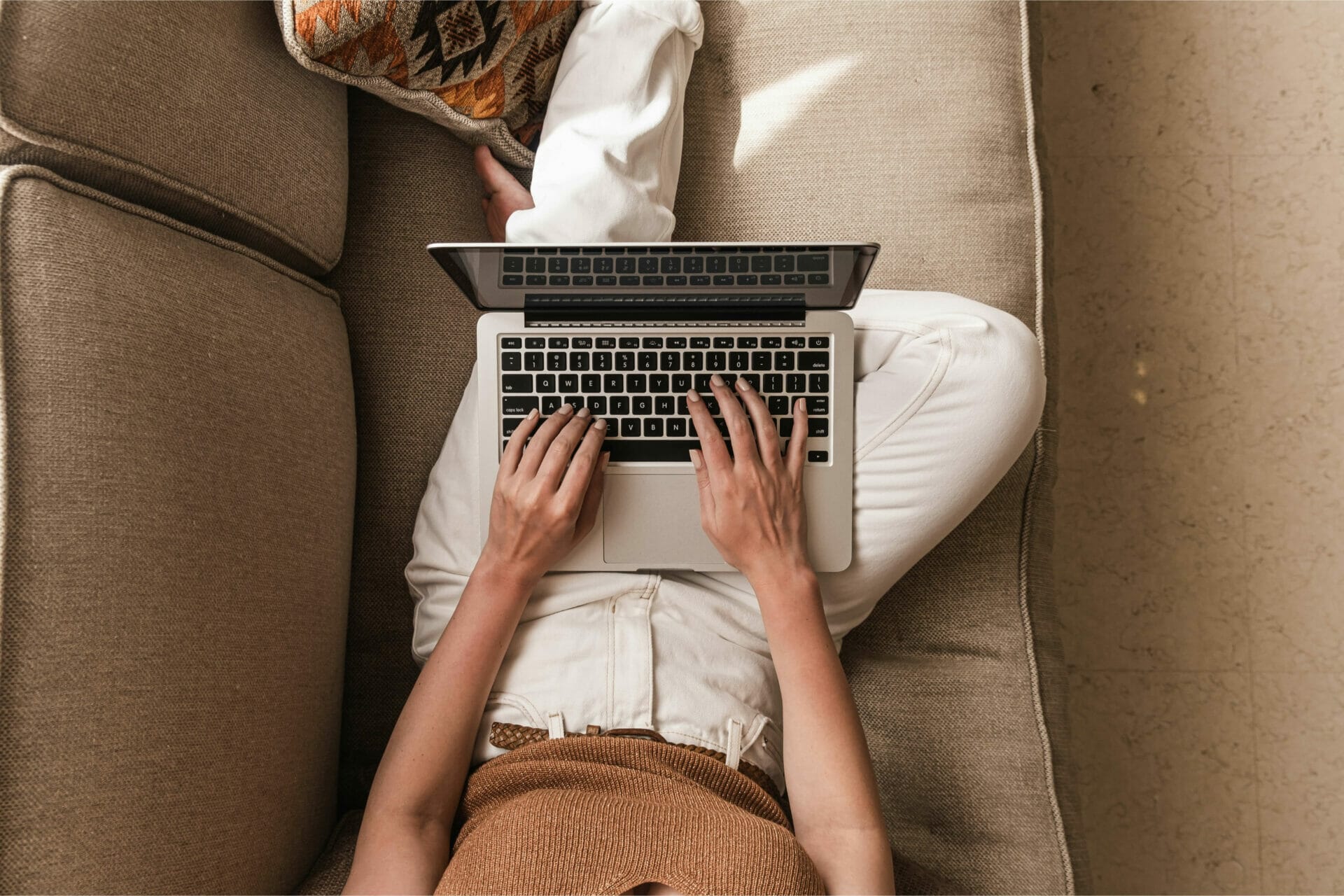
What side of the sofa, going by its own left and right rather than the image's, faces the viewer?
right

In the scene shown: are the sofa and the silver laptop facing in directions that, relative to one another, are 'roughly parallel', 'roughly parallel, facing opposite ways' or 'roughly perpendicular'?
roughly perpendicular

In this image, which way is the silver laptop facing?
toward the camera

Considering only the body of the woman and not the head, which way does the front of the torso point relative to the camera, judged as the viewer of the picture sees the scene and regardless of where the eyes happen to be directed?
away from the camera
